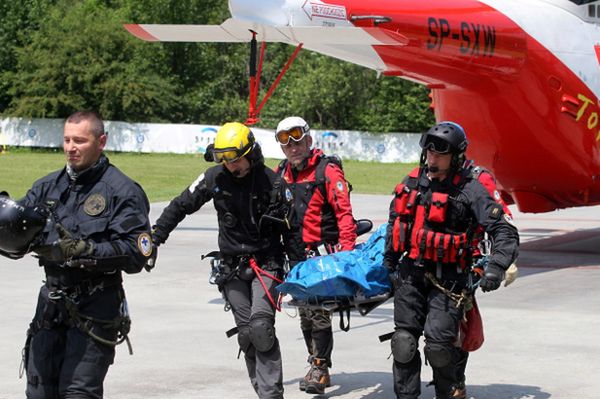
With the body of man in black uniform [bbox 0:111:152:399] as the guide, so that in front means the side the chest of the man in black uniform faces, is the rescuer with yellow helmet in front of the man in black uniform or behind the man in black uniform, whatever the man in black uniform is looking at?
behind

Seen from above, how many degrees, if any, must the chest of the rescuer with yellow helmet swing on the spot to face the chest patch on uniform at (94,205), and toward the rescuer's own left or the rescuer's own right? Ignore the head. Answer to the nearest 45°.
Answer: approximately 45° to the rescuer's own right

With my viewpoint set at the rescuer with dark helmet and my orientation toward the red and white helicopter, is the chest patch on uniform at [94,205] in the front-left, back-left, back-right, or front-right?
back-left

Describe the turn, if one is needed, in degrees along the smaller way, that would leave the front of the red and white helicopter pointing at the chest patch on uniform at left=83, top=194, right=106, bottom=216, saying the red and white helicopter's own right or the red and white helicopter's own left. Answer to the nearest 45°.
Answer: approximately 135° to the red and white helicopter's own right

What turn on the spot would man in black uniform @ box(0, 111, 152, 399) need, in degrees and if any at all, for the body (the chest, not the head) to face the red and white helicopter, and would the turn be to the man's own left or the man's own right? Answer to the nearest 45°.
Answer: approximately 180°

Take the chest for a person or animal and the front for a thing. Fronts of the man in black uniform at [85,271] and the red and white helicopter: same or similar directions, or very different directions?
very different directions

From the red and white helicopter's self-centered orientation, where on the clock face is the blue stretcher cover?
The blue stretcher cover is roughly at 5 o'clock from the red and white helicopter.

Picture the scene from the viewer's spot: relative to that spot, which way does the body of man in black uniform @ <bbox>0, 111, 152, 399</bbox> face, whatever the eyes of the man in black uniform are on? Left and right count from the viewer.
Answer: facing the viewer and to the left of the viewer

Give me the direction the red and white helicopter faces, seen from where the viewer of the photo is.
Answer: facing away from the viewer and to the right of the viewer

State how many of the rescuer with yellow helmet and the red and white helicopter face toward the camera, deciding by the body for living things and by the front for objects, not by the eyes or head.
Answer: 1

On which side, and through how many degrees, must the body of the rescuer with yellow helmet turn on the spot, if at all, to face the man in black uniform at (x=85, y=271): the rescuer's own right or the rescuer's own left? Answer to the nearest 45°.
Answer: approximately 45° to the rescuer's own right

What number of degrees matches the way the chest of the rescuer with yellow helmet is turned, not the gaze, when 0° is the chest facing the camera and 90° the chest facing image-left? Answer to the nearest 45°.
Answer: approximately 0°
